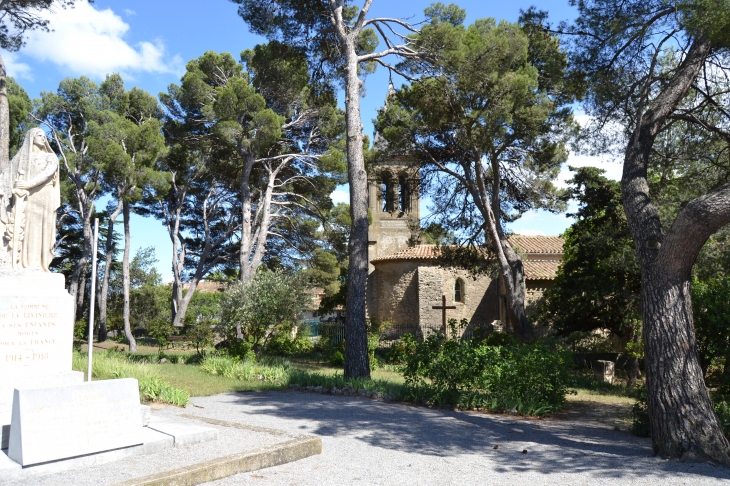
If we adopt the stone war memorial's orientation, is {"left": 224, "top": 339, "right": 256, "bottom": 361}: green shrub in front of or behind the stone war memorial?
behind

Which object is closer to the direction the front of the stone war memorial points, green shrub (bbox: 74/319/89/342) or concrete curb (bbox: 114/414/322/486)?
the concrete curb

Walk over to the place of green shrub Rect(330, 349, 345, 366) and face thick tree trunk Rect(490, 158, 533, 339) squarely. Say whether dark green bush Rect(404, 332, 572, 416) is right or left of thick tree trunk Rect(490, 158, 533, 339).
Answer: right

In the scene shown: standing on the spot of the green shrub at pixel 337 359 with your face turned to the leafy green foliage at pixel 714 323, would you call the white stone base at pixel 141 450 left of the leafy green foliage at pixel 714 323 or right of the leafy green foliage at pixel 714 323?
right

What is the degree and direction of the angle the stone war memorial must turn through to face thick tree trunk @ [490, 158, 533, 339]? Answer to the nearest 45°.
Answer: approximately 135° to its left

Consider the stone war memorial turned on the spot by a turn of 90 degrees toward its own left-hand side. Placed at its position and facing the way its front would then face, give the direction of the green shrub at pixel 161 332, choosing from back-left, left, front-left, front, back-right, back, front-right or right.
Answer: left

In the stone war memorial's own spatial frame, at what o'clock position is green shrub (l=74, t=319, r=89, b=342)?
The green shrub is roughly at 6 o'clock from the stone war memorial.

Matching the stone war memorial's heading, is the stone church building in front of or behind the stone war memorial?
behind

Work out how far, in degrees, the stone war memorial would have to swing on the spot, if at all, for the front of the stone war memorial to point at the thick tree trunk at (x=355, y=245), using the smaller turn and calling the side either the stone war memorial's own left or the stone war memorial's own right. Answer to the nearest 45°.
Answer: approximately 135° to the stone war memorial's own left

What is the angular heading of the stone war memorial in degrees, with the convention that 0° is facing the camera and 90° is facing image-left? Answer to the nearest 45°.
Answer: approximately 0°

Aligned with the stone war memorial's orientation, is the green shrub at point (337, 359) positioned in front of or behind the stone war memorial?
behind
